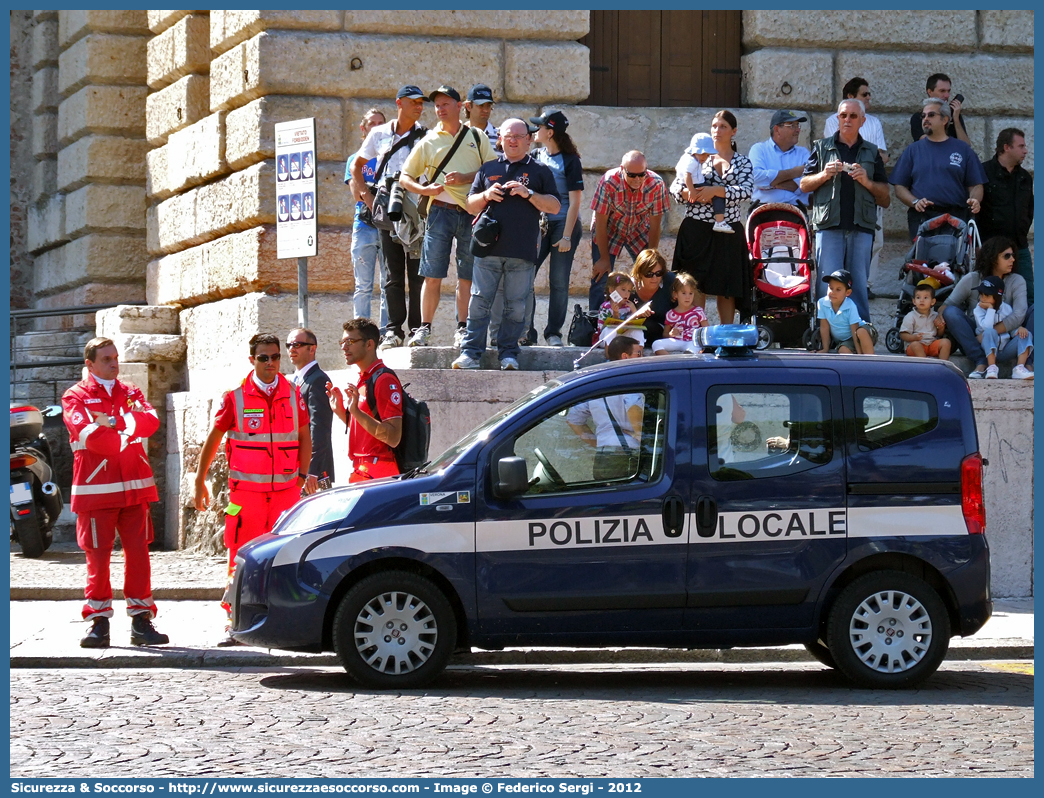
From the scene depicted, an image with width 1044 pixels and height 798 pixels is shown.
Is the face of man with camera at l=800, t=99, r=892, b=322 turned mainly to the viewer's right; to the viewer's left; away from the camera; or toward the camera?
toward the camera

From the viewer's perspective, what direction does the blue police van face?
to the viewer's left

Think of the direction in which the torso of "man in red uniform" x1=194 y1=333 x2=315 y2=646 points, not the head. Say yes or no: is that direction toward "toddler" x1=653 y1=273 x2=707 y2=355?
no

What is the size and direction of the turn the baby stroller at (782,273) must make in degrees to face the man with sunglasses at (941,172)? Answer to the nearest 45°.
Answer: approximately 135° to its left

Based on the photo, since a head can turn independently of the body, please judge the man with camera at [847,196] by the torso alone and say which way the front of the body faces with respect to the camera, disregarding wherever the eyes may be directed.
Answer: toward the camera

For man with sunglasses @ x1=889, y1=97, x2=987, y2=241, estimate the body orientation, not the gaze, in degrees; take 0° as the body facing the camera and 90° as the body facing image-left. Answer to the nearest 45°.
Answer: approximately 0°

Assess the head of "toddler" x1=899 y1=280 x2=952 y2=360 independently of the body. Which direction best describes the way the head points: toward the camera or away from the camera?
toward the camera

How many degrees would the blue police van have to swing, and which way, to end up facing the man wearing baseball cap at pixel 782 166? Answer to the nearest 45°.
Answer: approximately 90° to its right

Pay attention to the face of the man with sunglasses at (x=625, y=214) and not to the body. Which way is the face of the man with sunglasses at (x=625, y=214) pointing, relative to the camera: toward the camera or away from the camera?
toward the camera

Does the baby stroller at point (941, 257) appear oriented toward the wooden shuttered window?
no

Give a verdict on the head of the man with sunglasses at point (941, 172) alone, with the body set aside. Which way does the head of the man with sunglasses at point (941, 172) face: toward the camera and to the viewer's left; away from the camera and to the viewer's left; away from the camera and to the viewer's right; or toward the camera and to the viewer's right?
toward the camera and to the viewer's left

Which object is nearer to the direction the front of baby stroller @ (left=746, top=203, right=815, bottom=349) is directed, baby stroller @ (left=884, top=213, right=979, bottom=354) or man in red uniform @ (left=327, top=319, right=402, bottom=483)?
the man in red uniform

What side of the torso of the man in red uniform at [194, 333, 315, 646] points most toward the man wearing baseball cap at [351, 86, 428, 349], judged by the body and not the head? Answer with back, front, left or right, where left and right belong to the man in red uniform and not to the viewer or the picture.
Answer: back

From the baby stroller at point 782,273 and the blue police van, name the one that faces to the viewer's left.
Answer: the blue police van

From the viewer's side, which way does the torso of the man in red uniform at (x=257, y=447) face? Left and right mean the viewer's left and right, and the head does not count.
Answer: facing the viewer

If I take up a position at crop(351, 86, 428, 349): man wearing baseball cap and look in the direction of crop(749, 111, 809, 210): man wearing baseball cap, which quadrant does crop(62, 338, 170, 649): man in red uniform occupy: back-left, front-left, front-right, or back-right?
back-right

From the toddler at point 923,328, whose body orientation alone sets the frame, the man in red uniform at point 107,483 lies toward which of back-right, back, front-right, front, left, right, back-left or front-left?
front-right

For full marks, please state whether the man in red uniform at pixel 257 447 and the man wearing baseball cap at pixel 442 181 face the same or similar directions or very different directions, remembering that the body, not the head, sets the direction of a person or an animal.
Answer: same or similar directions

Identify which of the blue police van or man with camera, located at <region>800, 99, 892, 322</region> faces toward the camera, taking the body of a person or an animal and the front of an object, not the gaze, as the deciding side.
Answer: the man with camera
